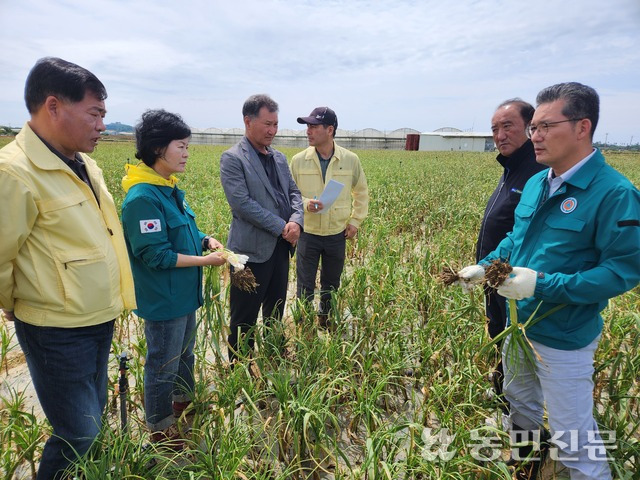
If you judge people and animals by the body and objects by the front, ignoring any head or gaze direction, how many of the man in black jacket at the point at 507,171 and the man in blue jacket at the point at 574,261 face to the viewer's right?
0

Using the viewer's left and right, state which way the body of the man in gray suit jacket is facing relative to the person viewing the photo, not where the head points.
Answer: facing the viewer and to the right of the viewer

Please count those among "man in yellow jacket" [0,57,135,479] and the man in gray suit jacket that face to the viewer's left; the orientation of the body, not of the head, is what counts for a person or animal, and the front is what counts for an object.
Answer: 0

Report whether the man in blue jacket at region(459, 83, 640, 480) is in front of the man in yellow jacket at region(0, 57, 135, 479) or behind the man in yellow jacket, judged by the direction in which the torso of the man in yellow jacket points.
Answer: in front

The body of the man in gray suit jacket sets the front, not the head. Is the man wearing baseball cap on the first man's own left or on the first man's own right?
on the first man's own left

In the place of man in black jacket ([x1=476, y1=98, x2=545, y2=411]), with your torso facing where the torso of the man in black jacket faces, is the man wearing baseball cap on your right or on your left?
on your right

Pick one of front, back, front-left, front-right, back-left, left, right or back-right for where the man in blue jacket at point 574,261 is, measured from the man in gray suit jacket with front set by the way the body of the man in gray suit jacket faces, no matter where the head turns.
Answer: front

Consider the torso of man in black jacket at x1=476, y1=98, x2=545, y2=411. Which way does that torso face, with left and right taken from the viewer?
facing the viewer and to the left of the viewer

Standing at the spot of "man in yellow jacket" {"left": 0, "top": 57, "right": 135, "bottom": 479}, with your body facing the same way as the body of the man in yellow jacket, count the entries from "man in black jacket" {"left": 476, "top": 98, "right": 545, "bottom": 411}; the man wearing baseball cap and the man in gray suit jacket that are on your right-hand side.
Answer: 0
